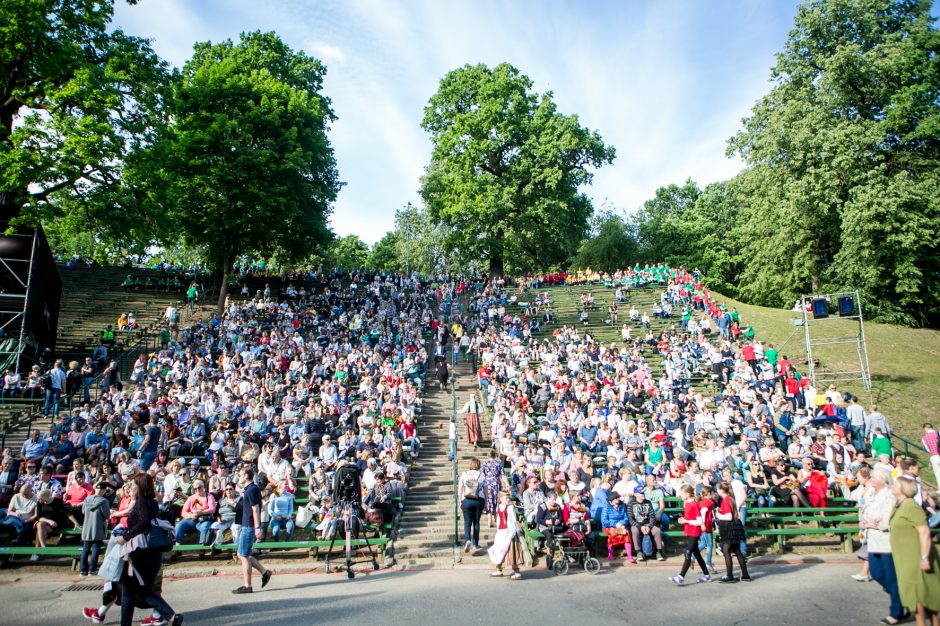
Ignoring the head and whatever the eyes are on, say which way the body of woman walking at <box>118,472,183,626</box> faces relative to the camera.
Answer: to the viewer's left

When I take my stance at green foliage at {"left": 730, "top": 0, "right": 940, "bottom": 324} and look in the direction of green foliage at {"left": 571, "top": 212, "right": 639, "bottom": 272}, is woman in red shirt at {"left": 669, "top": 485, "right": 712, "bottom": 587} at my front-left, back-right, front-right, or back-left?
back-left

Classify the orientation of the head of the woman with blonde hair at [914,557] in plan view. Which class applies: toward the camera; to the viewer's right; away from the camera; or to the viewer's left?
to the viewer's left

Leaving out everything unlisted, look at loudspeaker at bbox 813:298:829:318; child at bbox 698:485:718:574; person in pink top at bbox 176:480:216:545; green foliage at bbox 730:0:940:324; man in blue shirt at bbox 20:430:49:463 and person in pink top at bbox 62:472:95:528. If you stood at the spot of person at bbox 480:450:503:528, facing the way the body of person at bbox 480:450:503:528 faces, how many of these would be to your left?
3

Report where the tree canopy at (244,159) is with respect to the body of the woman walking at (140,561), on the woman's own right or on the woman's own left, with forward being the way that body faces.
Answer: on the woman's own right

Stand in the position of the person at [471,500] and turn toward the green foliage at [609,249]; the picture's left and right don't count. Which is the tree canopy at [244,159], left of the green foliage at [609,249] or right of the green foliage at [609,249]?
left
